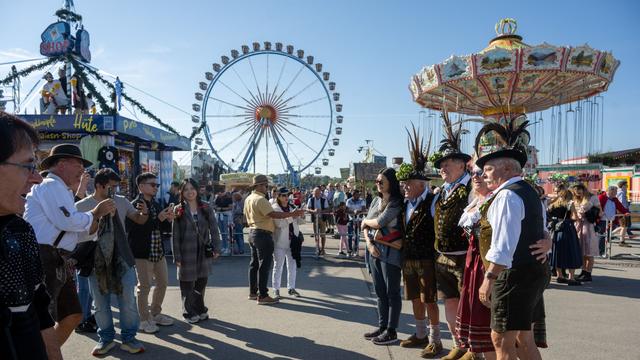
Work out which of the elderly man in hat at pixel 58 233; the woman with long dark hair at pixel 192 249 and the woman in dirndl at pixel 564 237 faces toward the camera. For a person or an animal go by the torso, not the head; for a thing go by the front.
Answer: the woman with long dark hair

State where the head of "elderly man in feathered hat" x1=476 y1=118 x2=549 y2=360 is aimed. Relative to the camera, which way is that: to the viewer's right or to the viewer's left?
to the viewer's left

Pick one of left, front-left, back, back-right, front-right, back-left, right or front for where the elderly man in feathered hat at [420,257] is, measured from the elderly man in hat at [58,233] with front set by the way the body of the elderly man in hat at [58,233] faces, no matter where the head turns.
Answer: front

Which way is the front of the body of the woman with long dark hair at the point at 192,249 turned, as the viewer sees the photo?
toward the camera

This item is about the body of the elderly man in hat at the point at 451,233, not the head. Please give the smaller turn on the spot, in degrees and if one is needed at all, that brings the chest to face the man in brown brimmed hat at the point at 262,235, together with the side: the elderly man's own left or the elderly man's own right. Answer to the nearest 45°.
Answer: approximately 90° to the elderly man's own right

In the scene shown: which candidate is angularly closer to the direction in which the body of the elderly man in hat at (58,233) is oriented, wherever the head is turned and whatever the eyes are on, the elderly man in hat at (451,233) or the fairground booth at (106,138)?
the elderly man in hat at (451,233)

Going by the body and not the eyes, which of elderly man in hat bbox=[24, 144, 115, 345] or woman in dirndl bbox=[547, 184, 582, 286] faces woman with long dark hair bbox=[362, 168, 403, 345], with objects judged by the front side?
the elderly man in hat

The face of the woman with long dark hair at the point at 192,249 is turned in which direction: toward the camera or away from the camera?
toward the camera

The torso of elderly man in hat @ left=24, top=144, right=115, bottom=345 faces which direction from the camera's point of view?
to the viewer's right

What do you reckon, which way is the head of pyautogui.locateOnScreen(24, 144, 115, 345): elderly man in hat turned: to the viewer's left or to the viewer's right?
to the viewer's right

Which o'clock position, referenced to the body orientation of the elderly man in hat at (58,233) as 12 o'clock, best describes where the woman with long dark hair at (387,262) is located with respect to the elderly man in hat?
The woman with long dark hair is roughly at 12 o'clock from the elderly man in hat.
